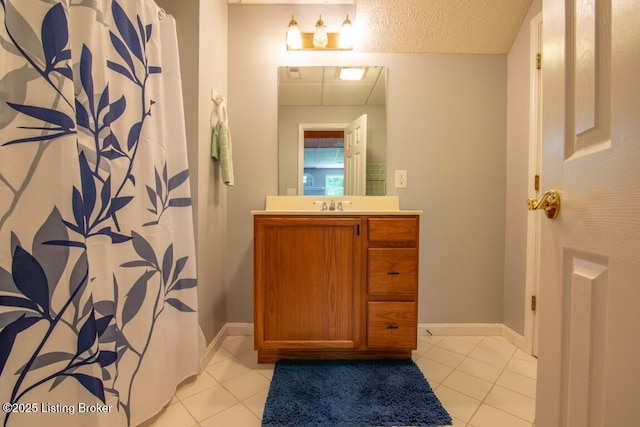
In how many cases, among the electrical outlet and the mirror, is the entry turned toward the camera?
2

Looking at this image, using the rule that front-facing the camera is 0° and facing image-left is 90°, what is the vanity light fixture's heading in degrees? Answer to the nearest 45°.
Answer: approximately 0°

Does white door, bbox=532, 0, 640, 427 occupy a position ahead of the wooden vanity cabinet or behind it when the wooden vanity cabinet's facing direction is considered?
ahead

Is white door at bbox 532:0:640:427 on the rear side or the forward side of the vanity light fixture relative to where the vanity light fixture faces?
on the forward side

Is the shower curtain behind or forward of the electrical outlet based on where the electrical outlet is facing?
forward
